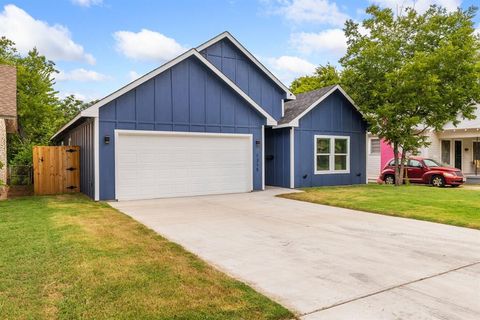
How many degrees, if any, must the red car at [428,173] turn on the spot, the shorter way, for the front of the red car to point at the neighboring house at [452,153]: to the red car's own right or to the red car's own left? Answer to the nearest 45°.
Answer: approximately 135° to the red car's own left

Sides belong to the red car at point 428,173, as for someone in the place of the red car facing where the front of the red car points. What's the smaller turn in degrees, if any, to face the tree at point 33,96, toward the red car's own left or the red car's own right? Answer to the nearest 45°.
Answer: approximately 135° to the red car's own right

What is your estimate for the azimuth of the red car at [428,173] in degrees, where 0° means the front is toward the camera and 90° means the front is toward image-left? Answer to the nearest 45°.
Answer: approximately 315°

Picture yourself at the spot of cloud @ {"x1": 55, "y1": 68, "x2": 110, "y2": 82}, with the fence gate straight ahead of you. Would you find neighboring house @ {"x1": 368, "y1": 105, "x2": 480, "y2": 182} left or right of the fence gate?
left

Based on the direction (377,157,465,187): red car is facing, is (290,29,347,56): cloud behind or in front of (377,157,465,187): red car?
behind
